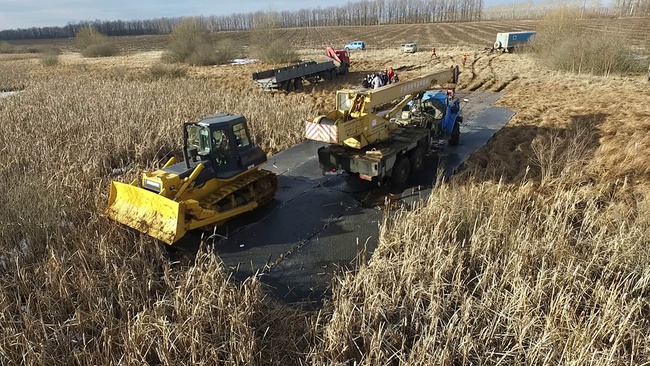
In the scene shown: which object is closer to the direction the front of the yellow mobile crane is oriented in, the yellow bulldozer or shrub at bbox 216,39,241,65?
the shrub

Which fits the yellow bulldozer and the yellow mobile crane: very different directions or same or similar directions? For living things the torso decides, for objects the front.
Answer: very different directions

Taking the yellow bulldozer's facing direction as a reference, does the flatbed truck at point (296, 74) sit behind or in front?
behind

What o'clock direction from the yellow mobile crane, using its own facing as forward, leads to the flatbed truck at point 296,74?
The flatbed truck is roughly at 10 o'clock from the yellow mobile crane.

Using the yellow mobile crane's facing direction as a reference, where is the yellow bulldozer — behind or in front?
behind

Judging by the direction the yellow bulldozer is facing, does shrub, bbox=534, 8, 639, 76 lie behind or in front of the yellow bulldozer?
behind

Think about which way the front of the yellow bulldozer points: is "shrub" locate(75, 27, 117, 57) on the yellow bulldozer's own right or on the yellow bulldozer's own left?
on the yellow bulldozer's own right

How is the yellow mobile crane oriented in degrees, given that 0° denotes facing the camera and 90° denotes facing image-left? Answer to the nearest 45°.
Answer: approximately 225°
